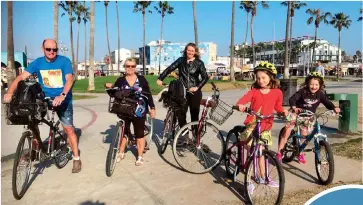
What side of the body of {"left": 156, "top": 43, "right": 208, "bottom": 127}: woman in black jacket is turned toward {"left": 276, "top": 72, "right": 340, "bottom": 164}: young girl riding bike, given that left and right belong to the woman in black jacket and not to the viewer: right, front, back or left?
left

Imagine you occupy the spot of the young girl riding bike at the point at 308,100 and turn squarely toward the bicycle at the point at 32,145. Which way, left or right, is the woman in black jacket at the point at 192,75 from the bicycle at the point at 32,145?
right

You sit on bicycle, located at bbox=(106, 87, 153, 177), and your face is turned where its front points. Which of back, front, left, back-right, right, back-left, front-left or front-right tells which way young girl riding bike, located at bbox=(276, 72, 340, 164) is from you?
back-left

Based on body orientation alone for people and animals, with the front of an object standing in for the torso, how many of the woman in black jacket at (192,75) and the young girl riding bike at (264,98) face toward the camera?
2

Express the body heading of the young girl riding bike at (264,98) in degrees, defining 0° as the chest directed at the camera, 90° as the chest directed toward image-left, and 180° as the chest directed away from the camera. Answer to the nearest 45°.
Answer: approximately 0°

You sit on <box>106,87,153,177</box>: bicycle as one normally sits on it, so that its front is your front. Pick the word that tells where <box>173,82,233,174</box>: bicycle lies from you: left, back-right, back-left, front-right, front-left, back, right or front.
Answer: back-left

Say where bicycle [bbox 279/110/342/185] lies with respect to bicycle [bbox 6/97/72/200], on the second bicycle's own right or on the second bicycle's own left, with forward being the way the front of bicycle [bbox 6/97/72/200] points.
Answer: on the second bicycle's own left

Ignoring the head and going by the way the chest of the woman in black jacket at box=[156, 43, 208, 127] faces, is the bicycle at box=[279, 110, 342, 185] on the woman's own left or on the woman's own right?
on the woman's own left

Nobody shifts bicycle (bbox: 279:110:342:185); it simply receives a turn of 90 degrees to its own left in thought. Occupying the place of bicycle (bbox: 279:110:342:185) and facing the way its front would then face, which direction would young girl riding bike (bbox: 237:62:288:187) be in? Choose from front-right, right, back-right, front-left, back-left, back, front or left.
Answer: back

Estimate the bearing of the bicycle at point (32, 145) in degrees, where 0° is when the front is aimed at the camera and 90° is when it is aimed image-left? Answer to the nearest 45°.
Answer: approximately 45°

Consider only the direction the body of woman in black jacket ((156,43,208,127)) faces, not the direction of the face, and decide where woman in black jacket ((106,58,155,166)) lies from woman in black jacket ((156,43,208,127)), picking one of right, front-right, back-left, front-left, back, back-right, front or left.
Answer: front-right
